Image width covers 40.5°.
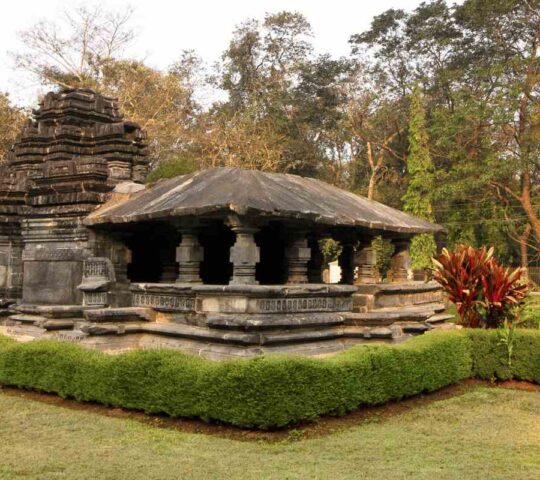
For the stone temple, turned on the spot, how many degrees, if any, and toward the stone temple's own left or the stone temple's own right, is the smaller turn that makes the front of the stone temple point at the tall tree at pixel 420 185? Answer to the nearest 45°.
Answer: approximately 90° to the stone temple's own left

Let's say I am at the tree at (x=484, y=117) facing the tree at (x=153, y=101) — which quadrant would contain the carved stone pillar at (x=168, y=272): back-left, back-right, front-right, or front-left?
front-left

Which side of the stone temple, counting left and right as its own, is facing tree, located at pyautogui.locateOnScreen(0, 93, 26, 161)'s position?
back

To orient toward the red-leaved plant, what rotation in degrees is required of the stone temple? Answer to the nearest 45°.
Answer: approximately 45° to its left

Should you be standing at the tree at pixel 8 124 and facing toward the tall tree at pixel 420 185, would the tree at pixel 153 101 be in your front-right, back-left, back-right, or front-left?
front-left

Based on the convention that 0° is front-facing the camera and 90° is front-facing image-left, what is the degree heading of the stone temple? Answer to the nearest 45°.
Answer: approximately 315°

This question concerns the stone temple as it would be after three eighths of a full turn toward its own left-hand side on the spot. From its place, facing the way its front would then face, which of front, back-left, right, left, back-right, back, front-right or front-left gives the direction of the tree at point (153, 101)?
front

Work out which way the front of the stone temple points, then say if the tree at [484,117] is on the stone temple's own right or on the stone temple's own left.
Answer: on the stone temple's own left

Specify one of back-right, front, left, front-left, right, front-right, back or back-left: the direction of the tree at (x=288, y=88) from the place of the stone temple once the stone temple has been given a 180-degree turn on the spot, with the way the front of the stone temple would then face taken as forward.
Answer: front-right
